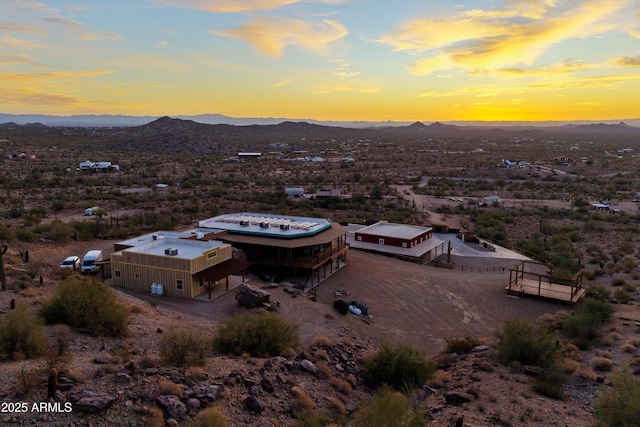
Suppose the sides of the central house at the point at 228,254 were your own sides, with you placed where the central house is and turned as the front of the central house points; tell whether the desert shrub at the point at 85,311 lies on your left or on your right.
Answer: on your right

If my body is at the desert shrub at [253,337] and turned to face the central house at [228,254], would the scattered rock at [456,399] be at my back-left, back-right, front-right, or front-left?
back-right

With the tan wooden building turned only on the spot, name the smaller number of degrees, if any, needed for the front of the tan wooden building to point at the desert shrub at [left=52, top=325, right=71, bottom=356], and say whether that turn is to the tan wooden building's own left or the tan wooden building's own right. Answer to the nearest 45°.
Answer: approximately 45° to the tan wooden building's own right

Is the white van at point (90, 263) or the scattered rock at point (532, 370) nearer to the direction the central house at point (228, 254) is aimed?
the scattered rock

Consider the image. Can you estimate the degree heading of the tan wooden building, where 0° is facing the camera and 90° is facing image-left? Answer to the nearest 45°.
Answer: approximately 315°

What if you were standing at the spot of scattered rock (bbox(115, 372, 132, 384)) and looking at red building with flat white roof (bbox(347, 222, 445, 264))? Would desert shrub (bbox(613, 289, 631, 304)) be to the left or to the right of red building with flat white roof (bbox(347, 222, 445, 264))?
right

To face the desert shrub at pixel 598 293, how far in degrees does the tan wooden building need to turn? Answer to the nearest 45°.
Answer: approximately 45° to its left
